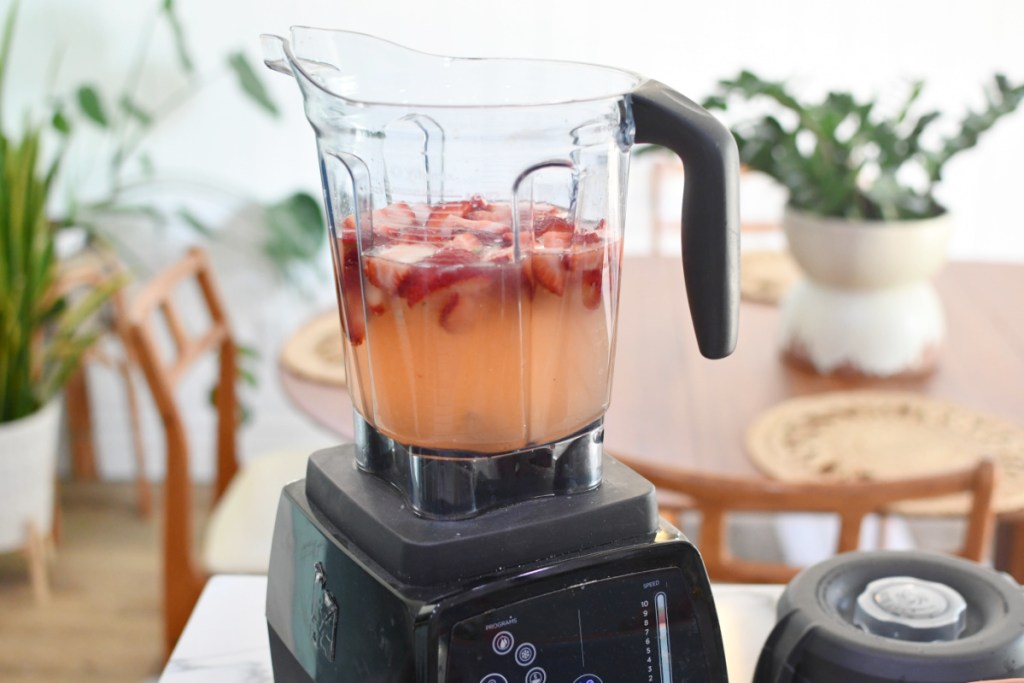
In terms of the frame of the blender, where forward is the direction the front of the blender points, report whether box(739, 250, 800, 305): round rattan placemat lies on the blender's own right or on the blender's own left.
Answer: on the blender's own left

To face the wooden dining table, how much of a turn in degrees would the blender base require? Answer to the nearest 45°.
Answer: approximately 135° to its left

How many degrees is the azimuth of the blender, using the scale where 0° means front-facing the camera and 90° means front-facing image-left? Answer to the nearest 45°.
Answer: approximately 315°

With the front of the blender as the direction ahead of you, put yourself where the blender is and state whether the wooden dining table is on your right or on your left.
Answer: on your left

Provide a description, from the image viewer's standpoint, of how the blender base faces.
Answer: facing the viewer and to the right of the viewer
